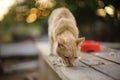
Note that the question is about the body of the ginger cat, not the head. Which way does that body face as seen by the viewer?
toward the camera
